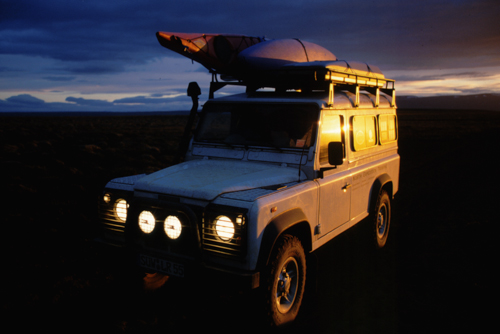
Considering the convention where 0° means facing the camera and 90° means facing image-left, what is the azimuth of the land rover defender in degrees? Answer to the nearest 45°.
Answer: approximately 45°
